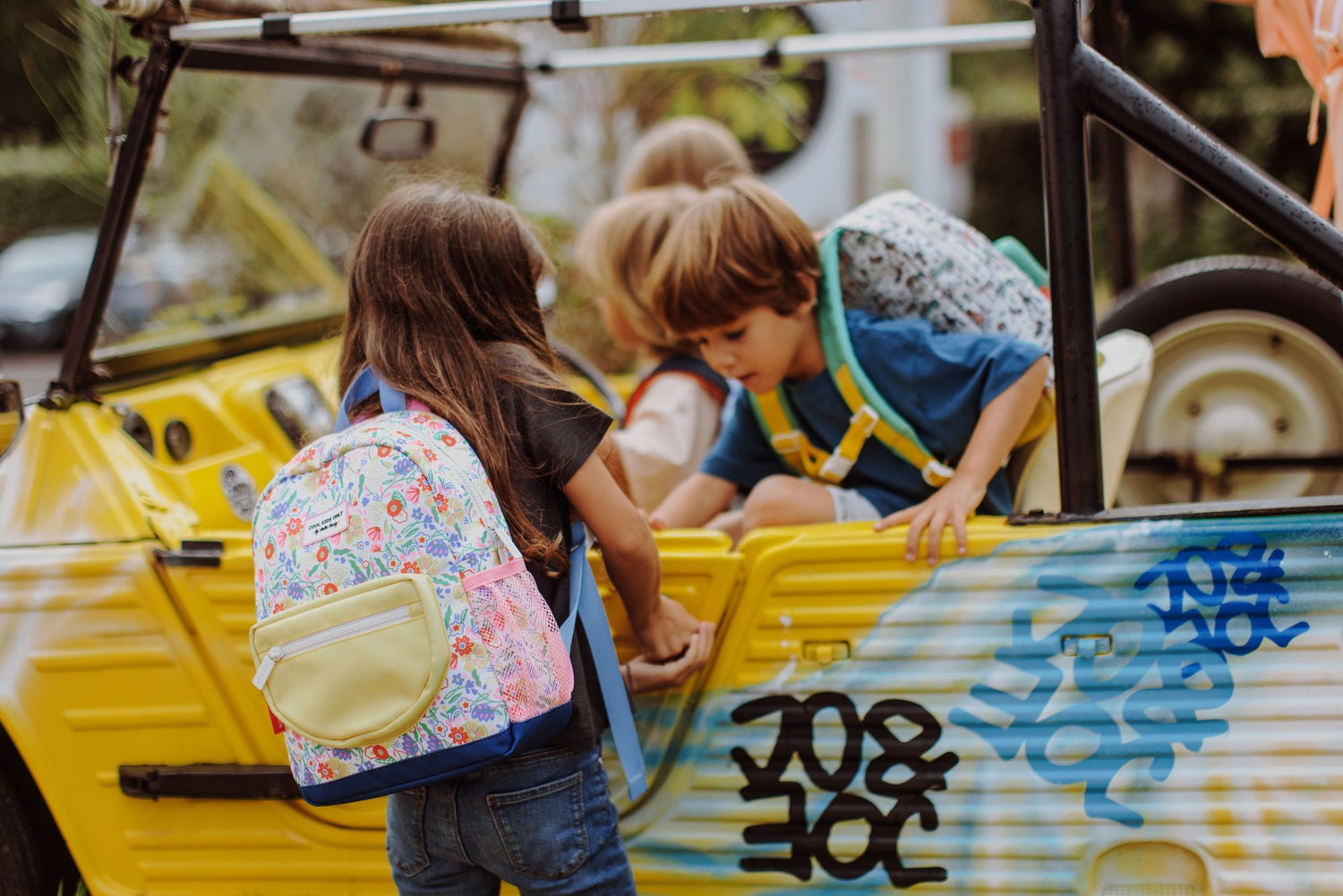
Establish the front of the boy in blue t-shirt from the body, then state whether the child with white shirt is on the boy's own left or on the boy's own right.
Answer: on the boy's own right

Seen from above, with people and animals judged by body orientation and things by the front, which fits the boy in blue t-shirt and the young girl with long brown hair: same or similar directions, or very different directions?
very different directions

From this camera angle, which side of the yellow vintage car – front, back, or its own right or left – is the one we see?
left

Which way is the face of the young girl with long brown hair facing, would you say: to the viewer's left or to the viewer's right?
to the viewer's right

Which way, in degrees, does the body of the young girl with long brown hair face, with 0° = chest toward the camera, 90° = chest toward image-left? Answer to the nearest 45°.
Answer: approximately 225°

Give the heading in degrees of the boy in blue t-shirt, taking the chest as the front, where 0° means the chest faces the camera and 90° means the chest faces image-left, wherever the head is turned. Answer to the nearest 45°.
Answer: approximately 45°

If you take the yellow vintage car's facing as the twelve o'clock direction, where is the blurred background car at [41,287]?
The blurred background car is roughly at 2 o'clock from the yellow vintage car.

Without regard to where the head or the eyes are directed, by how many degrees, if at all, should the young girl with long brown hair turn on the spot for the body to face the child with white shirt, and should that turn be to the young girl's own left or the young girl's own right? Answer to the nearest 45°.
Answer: approximately 45° to the young girl's own left
